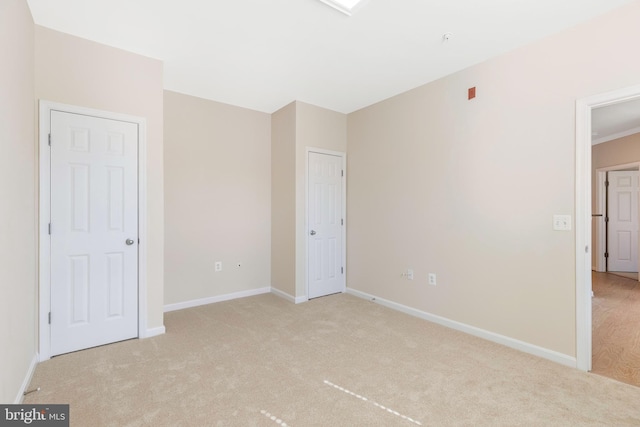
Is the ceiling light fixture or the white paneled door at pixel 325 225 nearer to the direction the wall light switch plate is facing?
the ceiling light fixture

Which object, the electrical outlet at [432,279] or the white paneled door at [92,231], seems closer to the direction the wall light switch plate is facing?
the white paneled door

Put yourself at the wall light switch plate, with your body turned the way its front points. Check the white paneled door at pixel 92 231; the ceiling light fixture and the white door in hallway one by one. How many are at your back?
1

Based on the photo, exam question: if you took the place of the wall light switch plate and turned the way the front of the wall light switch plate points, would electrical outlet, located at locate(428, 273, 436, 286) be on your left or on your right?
on your right

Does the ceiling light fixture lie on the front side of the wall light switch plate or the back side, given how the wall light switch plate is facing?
on the front side

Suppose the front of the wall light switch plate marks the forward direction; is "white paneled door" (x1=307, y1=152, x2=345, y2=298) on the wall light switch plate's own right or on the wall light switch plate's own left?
on the wall light switch plate's own right

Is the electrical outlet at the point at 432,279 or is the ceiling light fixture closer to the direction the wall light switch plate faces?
the ceiling light fixture

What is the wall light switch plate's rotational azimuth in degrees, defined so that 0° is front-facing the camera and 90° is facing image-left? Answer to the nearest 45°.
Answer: approximately 0°

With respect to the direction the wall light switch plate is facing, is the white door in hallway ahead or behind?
behind
